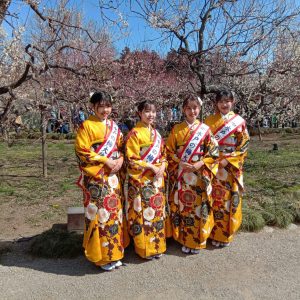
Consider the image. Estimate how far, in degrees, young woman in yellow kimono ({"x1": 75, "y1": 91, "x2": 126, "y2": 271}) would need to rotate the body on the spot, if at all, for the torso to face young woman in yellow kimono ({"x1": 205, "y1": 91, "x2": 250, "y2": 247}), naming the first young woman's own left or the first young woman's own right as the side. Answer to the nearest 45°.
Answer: approximately 45° to the first young woman's own left

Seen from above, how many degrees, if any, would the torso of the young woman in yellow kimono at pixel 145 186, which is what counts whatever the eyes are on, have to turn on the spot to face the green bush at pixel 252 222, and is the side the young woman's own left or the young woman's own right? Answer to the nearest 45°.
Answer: approximately 90° to the young woman's own left

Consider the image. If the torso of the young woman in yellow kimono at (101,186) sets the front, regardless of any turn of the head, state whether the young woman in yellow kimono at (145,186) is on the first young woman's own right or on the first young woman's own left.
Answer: on the first young woman's own left

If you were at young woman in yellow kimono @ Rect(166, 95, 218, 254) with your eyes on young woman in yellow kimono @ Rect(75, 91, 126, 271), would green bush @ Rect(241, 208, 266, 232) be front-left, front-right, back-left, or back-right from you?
back-right

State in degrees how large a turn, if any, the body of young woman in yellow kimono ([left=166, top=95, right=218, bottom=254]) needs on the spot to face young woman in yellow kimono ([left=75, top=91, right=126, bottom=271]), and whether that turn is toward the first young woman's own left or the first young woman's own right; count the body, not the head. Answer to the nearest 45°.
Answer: approximately 45° to the first young woman's own right

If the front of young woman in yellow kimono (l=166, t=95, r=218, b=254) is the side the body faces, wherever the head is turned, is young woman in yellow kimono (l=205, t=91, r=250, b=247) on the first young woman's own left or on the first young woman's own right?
on the first young woman's own left

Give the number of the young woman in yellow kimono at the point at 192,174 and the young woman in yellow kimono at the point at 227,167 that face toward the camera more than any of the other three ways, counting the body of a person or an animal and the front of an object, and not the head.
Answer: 2

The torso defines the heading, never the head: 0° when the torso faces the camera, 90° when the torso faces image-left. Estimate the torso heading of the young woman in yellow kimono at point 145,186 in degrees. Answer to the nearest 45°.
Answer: approximately 315°

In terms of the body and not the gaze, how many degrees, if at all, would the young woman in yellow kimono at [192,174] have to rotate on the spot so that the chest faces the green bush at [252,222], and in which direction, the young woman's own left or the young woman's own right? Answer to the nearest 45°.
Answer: approximately 135° to the young woman's own left
